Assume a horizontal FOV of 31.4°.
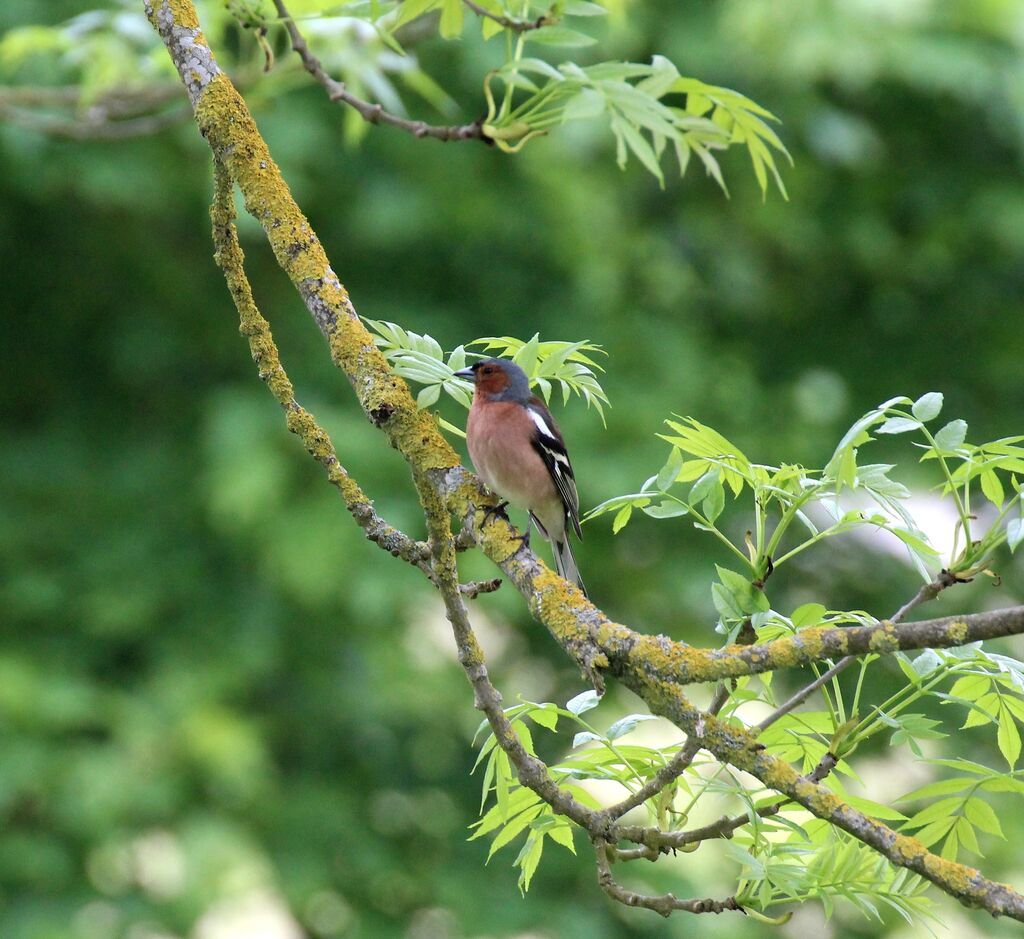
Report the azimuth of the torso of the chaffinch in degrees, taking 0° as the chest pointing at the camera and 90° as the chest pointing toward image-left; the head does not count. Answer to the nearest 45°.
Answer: approximately 45°
